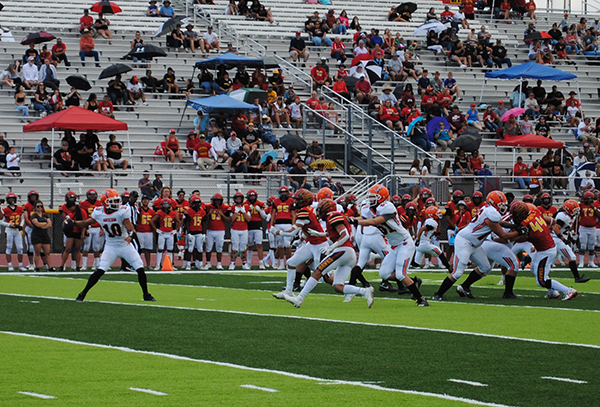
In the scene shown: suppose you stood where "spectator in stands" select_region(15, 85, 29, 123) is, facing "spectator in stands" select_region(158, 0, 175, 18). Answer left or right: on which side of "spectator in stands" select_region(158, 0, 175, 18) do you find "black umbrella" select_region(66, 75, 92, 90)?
right

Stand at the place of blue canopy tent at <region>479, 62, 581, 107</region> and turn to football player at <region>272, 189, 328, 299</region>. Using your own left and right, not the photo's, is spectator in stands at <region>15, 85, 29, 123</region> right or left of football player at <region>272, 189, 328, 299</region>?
right

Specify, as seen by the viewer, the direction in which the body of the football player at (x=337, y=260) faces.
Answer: to the viewer's left

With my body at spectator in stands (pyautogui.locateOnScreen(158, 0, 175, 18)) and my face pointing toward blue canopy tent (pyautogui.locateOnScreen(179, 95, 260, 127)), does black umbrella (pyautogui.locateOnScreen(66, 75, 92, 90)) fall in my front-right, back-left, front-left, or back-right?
front-right

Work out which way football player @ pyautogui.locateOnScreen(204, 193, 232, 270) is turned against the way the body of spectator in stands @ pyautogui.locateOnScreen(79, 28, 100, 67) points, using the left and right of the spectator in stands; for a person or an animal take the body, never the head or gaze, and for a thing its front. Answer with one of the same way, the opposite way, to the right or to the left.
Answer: the same way

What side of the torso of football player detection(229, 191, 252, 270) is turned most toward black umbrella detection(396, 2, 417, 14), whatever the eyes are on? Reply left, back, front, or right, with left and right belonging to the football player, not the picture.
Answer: back

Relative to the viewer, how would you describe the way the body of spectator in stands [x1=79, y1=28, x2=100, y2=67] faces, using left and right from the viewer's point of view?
facing the viewer

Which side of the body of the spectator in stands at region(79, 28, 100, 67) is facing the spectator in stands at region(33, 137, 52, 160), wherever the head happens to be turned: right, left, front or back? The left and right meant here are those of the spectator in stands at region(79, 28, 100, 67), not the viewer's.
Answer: front

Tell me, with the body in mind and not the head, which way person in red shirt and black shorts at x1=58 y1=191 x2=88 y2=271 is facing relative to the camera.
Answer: toward the camera

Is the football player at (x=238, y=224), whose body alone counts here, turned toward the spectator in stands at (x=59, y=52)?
no

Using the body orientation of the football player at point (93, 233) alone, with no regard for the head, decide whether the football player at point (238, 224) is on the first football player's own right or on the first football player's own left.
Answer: on the first football player's own left

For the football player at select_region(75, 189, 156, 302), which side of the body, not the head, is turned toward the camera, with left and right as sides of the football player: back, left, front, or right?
front

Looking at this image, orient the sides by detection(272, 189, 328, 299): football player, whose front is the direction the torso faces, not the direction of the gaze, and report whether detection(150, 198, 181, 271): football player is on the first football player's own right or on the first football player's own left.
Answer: on the first football player's own right

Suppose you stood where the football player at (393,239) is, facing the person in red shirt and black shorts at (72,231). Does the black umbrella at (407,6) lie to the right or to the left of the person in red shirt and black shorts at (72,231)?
right

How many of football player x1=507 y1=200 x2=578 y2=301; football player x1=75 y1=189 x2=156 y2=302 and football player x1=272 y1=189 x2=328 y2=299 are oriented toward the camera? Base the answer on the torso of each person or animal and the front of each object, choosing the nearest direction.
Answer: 1

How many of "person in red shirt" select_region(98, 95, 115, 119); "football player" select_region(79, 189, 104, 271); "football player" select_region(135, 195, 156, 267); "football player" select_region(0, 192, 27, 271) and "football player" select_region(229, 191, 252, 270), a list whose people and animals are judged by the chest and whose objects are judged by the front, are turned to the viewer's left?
0

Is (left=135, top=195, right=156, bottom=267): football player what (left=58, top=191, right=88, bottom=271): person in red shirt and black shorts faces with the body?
no

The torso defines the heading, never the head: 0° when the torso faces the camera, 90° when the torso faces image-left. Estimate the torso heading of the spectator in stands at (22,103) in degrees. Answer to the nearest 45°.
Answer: approximately 315°

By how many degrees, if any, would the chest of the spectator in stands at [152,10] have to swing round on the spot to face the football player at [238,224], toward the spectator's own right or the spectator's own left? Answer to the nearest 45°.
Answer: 0° — they already face them

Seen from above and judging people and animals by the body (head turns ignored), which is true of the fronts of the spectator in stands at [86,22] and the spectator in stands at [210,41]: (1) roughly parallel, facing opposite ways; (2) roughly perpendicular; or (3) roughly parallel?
roughly parallel
